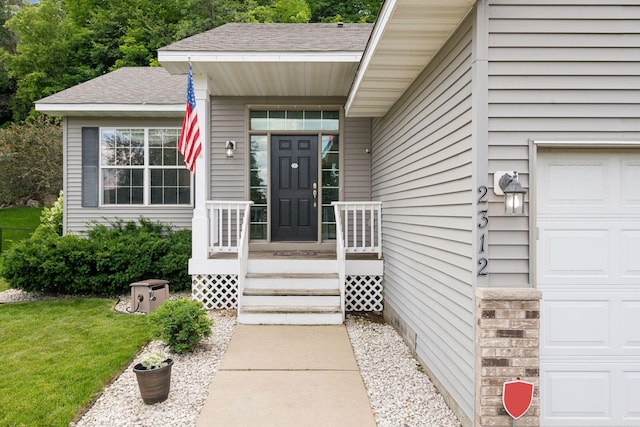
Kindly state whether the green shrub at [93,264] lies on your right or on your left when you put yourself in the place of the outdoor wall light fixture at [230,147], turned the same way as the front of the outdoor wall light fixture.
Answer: on your right

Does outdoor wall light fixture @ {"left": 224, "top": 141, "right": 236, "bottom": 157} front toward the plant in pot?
yes

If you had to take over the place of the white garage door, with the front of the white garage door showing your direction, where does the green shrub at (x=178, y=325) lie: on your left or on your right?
on your right

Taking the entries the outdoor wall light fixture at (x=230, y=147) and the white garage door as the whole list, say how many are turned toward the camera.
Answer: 2

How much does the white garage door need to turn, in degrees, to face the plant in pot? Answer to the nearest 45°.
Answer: approximately 45° to its right

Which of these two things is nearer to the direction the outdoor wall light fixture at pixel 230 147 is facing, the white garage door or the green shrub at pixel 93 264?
the white garage door

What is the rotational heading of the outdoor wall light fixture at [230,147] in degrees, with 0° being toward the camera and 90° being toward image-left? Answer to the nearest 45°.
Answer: approximately 0°

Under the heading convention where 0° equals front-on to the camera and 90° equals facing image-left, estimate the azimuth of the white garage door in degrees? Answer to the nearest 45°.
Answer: approximately 0°
